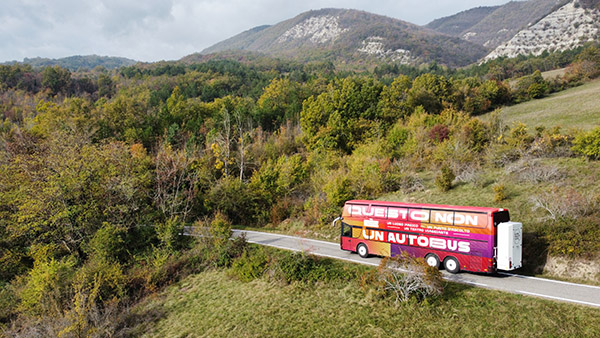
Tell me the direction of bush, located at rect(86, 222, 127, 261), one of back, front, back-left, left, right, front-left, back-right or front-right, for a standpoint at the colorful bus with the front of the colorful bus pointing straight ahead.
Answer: front-left

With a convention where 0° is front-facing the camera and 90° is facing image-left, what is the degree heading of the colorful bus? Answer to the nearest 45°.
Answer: approximately 135°

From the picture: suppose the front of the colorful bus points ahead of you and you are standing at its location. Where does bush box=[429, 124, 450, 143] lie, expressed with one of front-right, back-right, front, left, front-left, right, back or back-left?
front-right

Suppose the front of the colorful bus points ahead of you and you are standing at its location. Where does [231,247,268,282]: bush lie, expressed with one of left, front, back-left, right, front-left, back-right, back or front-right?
front-left

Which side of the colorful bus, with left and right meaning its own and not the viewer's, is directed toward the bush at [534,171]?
right

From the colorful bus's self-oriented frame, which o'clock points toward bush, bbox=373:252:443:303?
The bush is roughly at 8 o'clock from the colorful bus.
